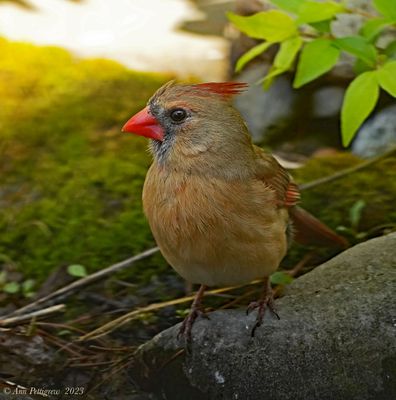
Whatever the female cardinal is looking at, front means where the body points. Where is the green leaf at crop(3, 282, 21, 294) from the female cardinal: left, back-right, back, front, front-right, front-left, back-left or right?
front-right

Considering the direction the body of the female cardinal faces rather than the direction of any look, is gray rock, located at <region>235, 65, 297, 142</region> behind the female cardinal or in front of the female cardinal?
behind

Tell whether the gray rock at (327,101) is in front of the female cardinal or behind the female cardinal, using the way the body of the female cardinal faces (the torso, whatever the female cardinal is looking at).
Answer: behind

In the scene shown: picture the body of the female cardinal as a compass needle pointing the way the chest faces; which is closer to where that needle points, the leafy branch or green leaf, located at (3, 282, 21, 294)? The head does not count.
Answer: the green leaf

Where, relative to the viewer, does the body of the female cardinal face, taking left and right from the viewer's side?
facing the viewer and to the left of the viewer

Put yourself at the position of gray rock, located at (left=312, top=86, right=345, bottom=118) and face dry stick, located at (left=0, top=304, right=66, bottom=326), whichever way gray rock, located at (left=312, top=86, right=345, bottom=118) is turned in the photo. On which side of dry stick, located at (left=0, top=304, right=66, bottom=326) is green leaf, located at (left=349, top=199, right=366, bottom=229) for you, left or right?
left

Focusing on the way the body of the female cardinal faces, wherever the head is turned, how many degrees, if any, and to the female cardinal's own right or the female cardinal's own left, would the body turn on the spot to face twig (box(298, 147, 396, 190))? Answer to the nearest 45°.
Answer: approximately 180°

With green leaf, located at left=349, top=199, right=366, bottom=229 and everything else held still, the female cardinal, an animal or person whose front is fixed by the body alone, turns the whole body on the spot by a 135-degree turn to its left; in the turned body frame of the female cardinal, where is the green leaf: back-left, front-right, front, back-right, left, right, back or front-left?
front-left
